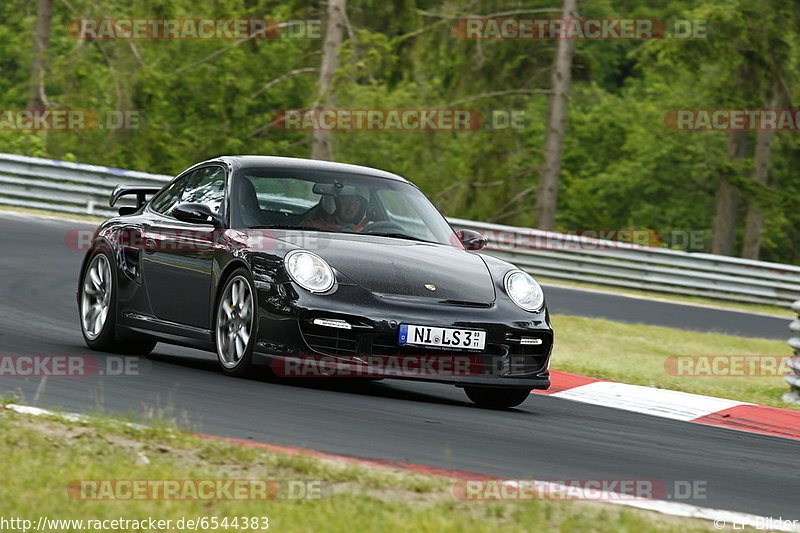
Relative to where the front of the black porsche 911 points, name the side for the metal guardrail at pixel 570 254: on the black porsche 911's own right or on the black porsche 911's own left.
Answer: on the black porsche 911's own left

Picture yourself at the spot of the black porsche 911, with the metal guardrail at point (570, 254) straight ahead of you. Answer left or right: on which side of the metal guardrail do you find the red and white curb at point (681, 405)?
right

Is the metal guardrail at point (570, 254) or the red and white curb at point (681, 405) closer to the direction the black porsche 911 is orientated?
the red and white curb

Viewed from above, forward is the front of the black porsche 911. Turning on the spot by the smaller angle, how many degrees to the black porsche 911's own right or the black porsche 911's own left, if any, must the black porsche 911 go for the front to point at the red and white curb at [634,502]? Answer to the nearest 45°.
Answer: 0° — it already faces it

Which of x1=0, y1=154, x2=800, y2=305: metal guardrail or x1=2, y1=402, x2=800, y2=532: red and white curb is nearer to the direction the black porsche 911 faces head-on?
the red and white curb

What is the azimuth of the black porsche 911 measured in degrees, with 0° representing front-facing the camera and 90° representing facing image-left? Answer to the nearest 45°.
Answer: approximately 315°

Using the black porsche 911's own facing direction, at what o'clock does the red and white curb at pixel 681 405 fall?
The red and white curb is roughly at 10 o'clock from the black porsche 911.

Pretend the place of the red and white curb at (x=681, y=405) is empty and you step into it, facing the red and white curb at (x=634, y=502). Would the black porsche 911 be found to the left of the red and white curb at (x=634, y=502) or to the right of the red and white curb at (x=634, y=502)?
right
